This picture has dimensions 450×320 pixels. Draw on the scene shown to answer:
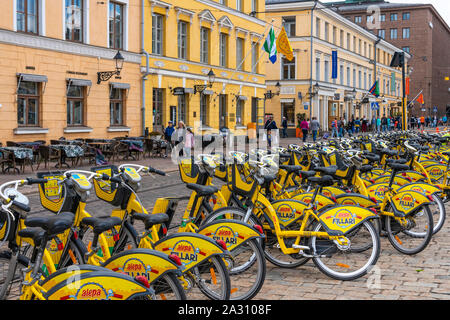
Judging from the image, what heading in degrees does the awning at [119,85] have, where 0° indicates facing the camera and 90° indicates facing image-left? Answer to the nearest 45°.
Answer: approximately 315°

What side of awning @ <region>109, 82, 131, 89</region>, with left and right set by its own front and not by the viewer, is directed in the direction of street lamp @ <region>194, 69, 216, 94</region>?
left

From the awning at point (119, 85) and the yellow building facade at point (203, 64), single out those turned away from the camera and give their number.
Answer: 0

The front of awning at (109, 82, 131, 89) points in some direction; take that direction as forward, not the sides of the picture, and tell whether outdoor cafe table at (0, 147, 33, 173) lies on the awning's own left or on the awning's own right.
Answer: on the awning's own right

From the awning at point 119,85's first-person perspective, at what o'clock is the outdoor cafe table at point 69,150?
The outdoor cafe table is roughly at 2 o'clock from the awning.

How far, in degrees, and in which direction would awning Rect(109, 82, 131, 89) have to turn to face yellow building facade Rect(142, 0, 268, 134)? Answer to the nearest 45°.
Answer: approximately 90° to its left

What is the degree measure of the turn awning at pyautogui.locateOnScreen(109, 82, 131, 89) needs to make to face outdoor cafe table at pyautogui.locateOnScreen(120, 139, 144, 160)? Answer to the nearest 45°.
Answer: approximately 45° to its right
